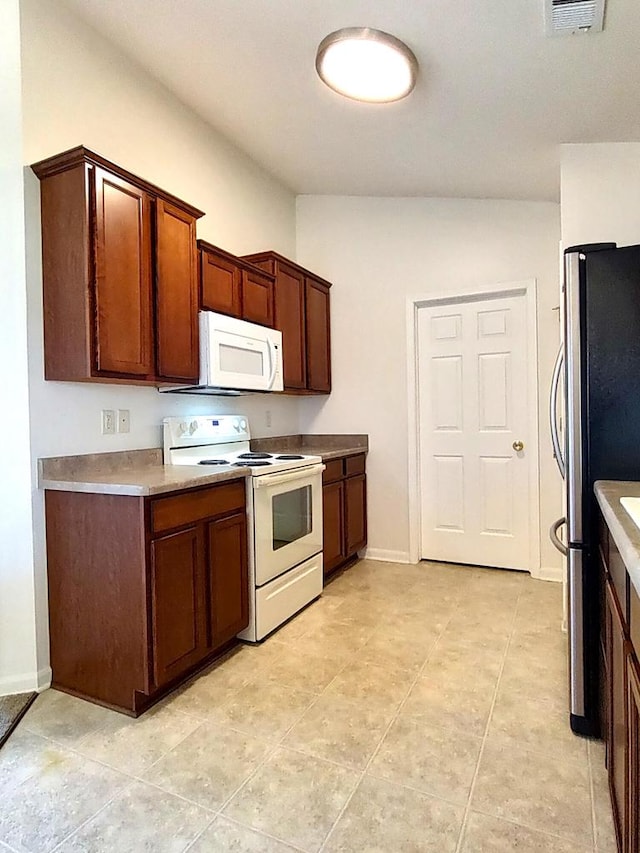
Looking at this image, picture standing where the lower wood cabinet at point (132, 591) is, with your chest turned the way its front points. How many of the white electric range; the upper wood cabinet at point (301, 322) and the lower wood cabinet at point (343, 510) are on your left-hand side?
3

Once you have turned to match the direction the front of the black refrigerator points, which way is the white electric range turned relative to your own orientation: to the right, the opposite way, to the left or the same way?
the opposite way

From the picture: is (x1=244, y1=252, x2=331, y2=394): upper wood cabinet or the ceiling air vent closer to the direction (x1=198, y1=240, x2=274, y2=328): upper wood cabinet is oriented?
the ceiling air vent

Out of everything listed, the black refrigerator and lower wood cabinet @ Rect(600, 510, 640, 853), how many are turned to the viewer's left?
2

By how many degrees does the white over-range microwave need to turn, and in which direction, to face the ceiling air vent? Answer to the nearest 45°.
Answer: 0° — it already faces it

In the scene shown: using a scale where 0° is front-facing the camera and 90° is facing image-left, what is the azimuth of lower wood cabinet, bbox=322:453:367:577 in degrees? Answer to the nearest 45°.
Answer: approximately 315°

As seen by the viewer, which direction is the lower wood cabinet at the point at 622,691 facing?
to the viewer's left

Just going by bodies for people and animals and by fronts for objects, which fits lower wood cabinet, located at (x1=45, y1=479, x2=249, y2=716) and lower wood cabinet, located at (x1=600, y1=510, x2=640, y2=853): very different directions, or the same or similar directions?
very different directions

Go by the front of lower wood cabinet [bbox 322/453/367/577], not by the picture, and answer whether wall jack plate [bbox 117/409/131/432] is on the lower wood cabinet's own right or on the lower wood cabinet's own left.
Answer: on the lower wood cabinet's own right

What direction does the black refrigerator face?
to the viewer's left

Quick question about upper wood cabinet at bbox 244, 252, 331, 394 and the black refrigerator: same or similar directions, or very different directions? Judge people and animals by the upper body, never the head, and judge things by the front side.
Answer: very different directions

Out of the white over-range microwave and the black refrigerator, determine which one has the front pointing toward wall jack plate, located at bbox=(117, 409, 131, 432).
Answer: the black refrigerator
